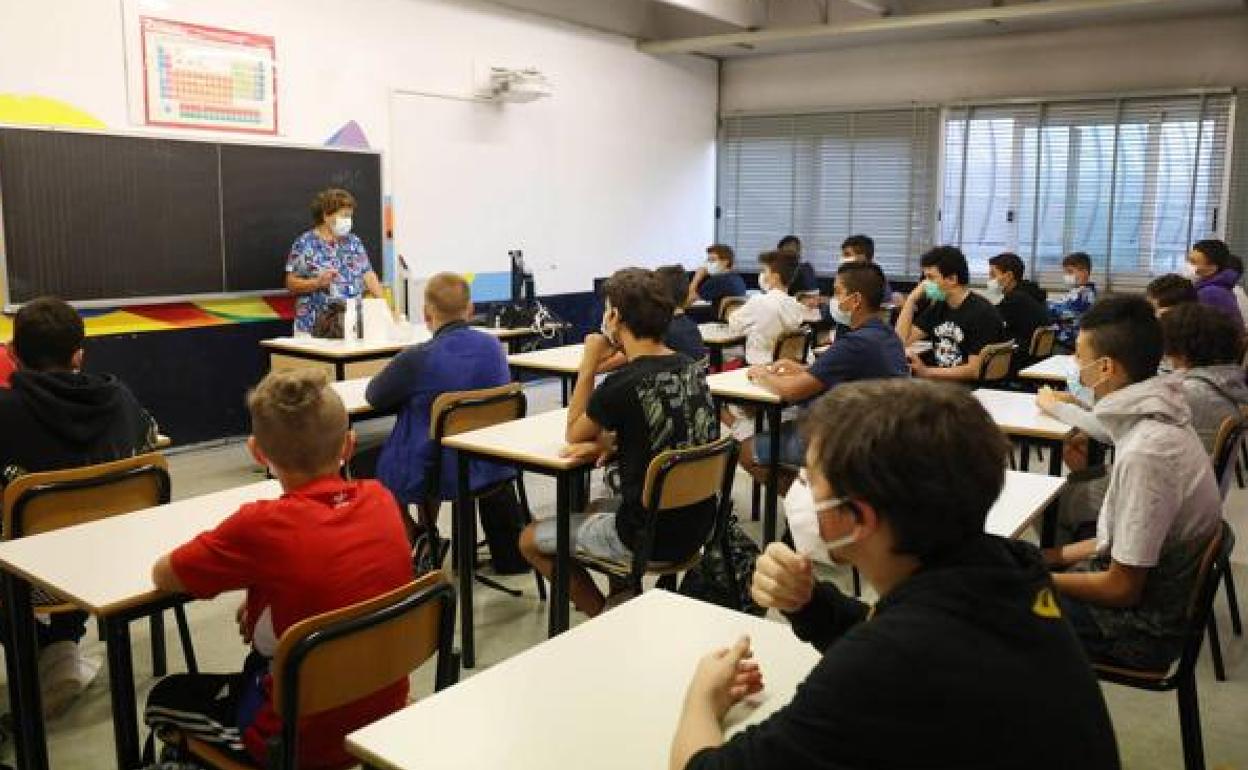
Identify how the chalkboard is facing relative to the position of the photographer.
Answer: facing the viewer and to the right of the viewer

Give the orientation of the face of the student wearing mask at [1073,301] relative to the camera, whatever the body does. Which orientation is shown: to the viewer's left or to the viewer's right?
to the viewer's left

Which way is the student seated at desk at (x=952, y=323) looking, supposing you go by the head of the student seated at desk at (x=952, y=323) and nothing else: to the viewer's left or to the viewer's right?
to the viewer's left

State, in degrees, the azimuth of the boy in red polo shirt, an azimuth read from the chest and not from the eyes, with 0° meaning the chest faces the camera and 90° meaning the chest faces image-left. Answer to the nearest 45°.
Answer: approximately 135°

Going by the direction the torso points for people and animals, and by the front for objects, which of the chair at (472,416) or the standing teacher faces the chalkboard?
the chair

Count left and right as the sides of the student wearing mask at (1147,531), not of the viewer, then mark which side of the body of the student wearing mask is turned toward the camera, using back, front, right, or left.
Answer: left

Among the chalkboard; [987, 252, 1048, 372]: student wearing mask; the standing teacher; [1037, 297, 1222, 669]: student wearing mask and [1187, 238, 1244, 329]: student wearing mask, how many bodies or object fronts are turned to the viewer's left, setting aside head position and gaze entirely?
3

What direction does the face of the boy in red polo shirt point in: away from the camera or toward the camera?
away from the camera

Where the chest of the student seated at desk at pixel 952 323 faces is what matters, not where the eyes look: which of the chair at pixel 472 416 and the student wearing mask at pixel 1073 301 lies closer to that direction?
the chair

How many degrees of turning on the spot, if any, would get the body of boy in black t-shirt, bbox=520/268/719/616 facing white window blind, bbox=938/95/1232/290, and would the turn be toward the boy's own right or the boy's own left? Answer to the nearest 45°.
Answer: approximately 90° to the boy's own right

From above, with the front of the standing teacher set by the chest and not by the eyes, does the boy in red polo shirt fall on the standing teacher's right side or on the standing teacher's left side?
on the standing teacher's right side

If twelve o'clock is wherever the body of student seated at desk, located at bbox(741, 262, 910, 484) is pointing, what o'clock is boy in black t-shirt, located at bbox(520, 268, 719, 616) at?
The boy in black t-shirt is roughly at 10 o'clock from the student seated at desk.

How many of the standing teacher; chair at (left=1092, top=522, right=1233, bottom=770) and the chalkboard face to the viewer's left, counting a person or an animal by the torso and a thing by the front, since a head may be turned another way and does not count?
1

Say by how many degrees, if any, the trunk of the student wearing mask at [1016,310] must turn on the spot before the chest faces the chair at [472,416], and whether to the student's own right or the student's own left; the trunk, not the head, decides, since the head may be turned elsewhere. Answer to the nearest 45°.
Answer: approximately 45° to the student's own left

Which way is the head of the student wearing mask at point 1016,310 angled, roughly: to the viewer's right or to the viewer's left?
to the viewer's left

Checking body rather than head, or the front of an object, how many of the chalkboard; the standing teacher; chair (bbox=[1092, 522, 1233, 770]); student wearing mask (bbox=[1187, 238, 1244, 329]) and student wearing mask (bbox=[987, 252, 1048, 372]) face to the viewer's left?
3

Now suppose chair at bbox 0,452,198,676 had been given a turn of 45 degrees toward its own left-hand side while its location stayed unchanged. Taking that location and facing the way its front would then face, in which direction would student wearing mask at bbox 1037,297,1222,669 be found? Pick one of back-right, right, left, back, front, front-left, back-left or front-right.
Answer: back-left

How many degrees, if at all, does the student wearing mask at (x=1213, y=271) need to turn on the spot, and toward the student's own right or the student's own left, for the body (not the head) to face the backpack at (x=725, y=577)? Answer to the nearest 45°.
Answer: approximately 90° to the student's own left

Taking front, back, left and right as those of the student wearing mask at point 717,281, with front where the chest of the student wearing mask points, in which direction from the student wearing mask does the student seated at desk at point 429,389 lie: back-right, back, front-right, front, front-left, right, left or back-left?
front-left

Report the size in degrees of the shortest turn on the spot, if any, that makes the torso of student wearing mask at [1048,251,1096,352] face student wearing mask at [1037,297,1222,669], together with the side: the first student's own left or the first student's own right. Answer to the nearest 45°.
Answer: approximately 45° to the first student's own left
